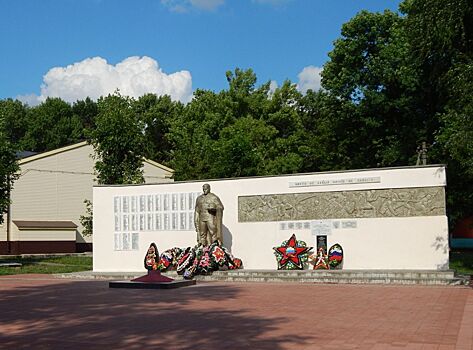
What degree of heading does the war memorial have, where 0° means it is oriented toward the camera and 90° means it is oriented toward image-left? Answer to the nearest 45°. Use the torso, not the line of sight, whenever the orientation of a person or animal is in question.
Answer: approximately 0°

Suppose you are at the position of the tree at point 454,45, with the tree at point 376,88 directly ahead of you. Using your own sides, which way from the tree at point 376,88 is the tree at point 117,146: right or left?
left

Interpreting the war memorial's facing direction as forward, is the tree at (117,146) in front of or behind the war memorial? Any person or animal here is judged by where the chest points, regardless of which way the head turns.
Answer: behind

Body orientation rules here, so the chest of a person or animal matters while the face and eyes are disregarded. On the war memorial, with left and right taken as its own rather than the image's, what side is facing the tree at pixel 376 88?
back
